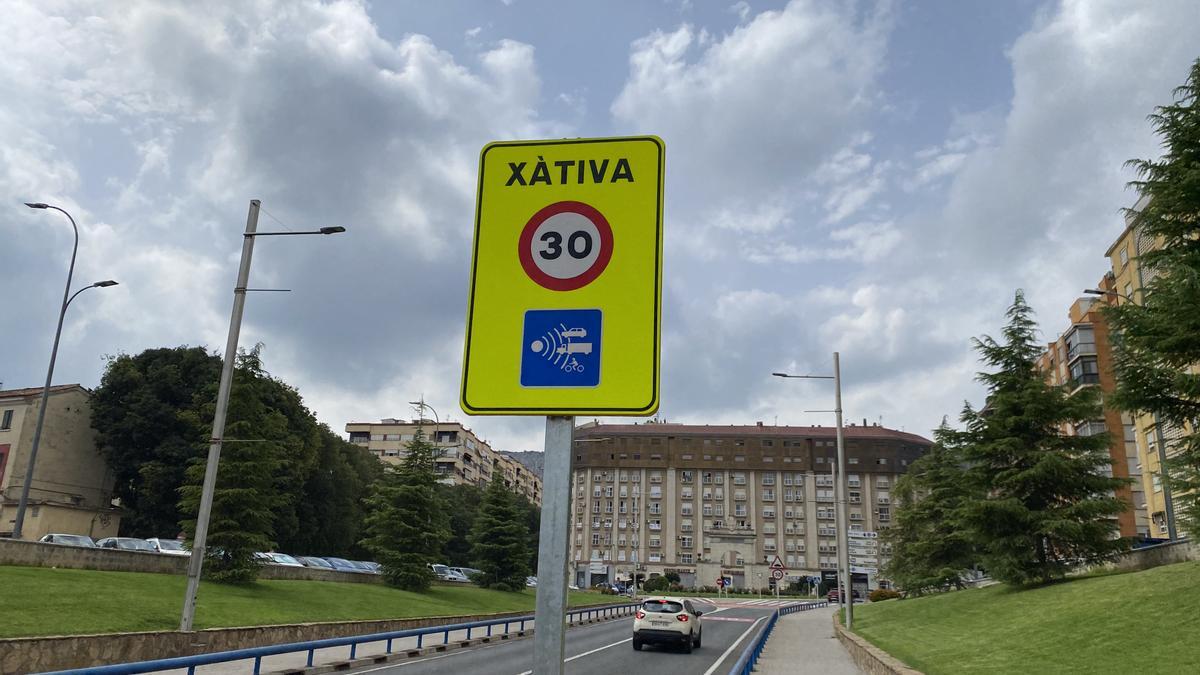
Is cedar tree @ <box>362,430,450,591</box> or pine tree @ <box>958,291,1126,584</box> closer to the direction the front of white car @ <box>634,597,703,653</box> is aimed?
the cedar tree

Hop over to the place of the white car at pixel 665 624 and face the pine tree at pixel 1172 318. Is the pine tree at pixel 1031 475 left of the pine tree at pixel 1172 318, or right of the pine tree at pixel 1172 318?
left

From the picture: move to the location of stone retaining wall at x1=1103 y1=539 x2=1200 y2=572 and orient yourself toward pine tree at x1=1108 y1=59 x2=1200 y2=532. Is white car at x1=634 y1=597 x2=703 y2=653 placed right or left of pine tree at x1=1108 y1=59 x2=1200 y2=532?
right
